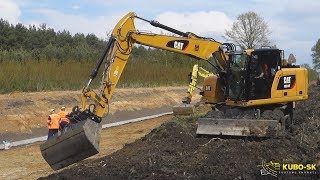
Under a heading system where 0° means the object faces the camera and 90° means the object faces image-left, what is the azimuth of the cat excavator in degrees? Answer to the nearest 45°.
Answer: approximately 45°
